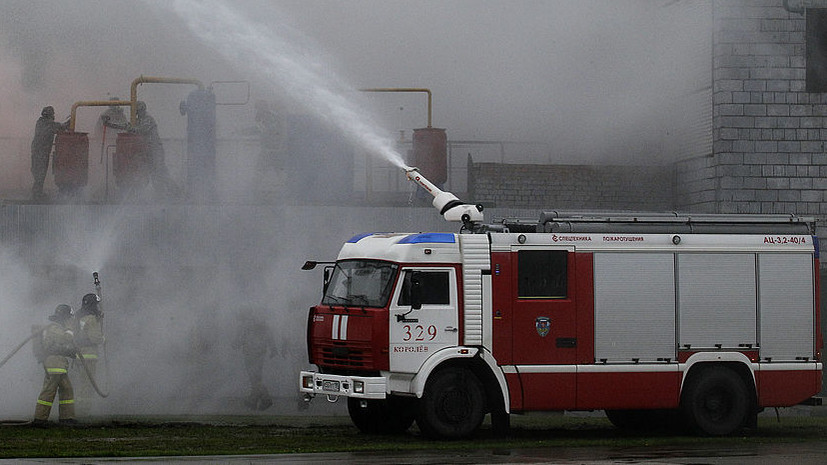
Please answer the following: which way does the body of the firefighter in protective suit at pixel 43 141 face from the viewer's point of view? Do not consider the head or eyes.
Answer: to the viewer's right

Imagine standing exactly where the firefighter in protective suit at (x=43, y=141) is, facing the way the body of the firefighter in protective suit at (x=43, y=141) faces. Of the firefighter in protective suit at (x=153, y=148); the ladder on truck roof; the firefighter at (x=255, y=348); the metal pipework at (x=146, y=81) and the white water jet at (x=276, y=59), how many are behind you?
0

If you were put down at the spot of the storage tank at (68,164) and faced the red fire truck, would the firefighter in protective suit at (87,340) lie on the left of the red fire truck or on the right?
right

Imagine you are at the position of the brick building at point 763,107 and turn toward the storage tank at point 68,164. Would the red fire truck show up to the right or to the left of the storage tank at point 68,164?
left

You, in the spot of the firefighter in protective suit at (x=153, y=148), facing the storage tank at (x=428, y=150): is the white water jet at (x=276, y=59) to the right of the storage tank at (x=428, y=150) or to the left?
right

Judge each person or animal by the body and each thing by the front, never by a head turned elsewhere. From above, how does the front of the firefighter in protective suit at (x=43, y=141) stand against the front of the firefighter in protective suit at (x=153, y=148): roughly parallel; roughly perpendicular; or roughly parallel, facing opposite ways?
roughly parallel, facing opposite ways

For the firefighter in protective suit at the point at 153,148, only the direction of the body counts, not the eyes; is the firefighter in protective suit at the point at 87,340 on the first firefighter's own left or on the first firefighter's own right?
on the first firefighter's own left

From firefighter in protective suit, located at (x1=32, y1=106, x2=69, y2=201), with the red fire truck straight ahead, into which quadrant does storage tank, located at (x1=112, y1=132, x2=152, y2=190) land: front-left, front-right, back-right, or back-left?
front-left

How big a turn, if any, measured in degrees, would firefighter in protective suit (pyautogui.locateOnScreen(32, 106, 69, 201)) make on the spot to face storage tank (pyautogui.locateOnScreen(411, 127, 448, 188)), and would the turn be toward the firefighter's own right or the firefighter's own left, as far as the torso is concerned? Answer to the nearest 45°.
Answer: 0° — they already face it

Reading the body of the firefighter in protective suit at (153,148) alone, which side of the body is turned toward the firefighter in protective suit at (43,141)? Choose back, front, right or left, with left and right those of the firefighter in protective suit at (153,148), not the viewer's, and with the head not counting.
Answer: front

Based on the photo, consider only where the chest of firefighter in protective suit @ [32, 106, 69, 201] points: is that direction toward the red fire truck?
no

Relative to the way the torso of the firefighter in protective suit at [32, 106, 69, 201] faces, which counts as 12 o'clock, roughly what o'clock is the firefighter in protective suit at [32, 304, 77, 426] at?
the firefighter in protective suit at [32, 304, 77, 426] is roughly at 3 o'clock from the firefighter in protective suit at [32, 106, 69, 201].

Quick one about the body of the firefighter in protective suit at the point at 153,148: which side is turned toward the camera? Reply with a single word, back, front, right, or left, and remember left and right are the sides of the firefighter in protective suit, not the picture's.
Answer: left

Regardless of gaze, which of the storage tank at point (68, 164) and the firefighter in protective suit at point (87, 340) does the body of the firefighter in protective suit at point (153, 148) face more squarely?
the storage tank

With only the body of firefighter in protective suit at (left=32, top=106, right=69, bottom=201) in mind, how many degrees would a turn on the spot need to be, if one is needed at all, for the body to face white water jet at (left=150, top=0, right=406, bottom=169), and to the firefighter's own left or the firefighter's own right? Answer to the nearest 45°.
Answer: approximately 45° to the firefighter's own right

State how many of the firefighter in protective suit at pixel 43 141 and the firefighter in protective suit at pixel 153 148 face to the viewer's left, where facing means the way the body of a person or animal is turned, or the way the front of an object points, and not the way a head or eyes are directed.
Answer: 1

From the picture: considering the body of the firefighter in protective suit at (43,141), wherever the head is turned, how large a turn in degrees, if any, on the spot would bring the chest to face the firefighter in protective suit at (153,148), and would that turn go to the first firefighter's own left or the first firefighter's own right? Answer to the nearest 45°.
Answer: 0° — they already face them

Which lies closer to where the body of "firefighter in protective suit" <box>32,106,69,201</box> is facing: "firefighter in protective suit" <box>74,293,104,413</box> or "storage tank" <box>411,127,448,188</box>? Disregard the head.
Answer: the storage tank

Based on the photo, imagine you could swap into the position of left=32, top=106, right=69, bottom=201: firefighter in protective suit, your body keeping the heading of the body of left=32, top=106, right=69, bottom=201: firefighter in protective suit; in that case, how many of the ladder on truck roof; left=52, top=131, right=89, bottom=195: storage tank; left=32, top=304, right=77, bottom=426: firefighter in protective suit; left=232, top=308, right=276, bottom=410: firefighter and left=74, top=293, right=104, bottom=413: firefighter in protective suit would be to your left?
0
